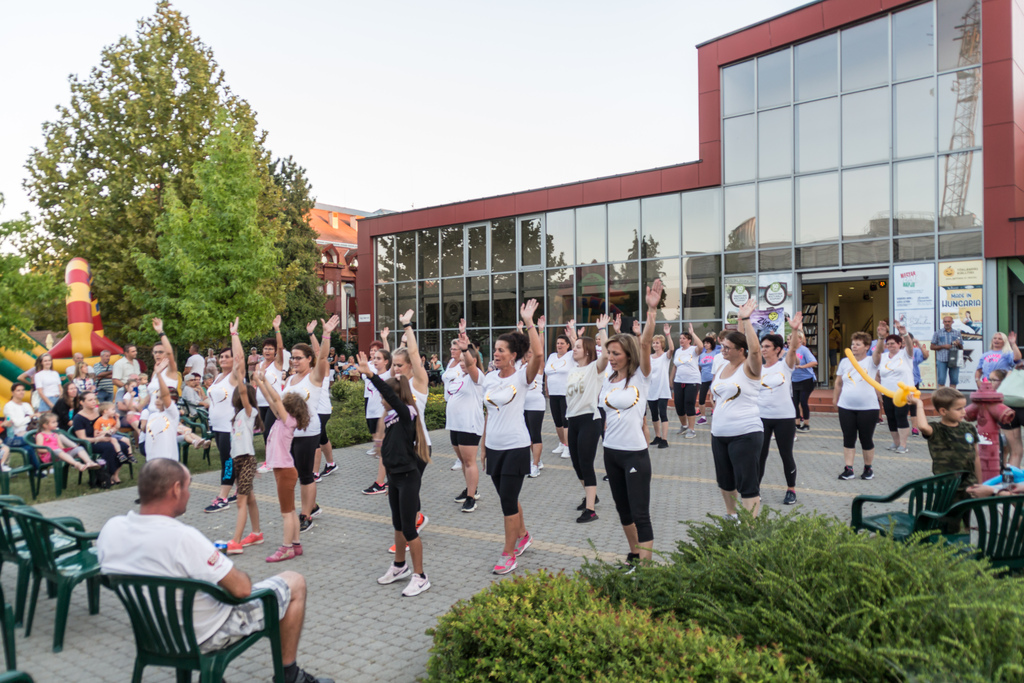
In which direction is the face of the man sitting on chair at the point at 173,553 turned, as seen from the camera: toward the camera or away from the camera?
away from the camera

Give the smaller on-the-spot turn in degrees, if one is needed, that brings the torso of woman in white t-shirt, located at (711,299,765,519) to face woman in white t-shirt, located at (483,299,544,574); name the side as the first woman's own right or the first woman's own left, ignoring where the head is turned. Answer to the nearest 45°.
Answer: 0° — they already face them

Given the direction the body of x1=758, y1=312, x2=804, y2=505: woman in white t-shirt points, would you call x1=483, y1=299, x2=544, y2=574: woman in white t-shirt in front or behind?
in front

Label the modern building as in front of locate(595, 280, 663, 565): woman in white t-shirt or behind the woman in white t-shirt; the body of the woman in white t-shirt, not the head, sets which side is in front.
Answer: behind

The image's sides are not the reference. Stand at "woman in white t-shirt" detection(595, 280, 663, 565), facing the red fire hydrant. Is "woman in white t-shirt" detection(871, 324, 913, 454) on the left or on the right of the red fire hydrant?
left

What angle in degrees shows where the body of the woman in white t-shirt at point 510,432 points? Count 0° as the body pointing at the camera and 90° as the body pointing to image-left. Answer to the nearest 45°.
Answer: approximately 45°

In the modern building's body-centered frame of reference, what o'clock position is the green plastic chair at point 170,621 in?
The green plastic chair is roughly at 11 o'clock from the modern building.

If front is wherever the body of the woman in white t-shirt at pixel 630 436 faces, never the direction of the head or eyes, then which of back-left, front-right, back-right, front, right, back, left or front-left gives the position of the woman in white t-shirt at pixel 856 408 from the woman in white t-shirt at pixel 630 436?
back

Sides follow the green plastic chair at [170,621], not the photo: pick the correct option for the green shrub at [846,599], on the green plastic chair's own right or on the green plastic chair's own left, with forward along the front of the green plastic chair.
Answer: on the green plastic chair's own right

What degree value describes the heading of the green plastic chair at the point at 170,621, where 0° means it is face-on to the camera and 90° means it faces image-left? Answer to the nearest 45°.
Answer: approximately 225°
